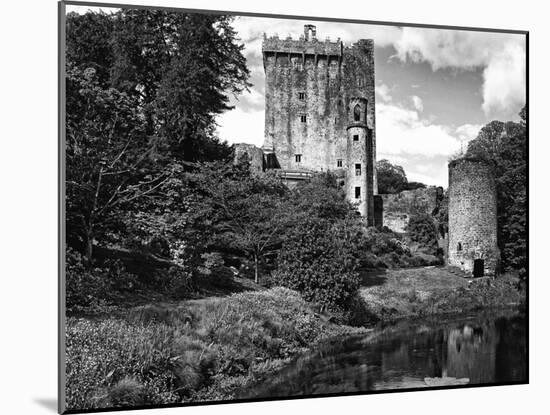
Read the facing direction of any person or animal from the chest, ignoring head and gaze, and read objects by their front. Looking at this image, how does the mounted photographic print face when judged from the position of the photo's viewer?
facing the viewer and to the right of the viewer
